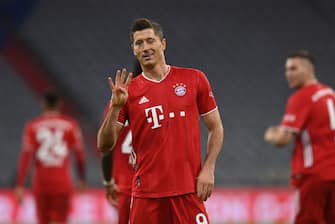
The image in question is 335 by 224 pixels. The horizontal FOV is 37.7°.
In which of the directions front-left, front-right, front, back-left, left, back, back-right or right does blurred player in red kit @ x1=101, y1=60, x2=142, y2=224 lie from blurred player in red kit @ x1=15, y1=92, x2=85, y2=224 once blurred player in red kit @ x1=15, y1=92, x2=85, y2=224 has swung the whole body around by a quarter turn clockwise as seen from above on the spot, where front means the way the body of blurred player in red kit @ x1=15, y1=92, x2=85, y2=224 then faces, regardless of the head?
right

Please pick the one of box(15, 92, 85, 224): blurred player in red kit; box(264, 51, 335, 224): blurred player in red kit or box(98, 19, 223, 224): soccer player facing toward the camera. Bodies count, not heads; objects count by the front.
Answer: the soccer player

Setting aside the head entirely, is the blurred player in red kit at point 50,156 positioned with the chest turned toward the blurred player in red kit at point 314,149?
no

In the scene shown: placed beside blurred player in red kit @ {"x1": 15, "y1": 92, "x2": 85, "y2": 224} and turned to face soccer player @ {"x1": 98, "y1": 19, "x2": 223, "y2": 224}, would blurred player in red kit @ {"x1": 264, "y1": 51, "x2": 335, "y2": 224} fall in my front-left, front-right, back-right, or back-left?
front-left

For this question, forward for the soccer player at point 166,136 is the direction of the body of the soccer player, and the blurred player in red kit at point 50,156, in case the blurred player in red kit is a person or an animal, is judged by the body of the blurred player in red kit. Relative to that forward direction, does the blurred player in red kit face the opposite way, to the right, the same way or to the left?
the opposite way

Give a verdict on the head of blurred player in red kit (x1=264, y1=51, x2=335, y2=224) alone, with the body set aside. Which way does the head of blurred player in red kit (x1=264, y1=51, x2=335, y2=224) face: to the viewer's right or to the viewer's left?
to the viewer's left

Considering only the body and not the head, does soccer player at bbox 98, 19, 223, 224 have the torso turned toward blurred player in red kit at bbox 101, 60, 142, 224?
no

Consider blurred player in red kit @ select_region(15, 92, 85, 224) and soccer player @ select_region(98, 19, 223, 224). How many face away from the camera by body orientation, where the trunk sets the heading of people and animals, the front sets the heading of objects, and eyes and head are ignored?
1

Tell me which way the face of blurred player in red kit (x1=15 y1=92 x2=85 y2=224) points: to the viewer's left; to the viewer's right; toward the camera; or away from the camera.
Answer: away from the camera

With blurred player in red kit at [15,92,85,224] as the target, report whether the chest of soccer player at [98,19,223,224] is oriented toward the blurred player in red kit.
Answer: no

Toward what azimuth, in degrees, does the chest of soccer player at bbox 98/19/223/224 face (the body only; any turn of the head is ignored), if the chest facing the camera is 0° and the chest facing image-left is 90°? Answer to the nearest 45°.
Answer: approximately 0°

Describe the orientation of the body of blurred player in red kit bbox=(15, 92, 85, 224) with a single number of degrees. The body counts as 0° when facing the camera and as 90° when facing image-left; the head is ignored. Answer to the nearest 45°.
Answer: approximately 180°

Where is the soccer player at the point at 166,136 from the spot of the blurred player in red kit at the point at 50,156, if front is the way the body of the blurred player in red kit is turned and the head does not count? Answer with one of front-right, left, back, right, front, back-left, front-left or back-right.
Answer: back

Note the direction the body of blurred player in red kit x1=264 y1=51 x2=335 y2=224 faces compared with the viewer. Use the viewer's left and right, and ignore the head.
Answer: facing away from the viewer and to the left of the viewer

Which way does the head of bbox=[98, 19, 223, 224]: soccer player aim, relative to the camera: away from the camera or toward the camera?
toward the camera
